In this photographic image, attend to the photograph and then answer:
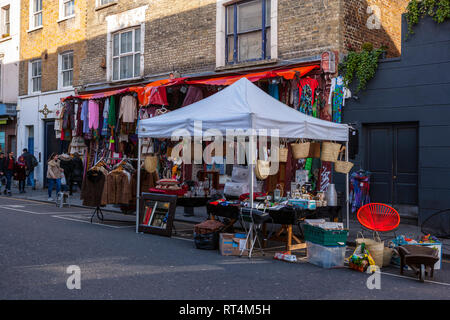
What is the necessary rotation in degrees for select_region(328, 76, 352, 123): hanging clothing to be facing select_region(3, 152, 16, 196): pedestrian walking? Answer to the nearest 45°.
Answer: approximately 90° to its right

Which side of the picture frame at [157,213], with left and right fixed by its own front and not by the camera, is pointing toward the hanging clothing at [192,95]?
back

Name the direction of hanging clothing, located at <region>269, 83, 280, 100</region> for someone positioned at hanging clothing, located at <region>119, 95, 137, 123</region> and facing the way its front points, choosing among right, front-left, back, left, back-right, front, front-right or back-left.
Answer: front-left

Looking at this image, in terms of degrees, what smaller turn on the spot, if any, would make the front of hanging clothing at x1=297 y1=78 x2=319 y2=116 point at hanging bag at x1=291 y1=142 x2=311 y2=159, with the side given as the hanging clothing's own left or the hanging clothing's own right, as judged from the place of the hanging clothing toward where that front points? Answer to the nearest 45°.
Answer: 0° — it already faces it

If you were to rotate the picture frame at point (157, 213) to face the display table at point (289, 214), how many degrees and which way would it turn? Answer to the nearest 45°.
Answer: approximately 45° to its left

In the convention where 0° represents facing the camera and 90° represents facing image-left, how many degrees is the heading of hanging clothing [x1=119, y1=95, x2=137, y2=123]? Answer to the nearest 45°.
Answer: approximately 0°

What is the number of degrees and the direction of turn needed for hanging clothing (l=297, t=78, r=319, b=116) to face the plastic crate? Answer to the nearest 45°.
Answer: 0° — it already faces it

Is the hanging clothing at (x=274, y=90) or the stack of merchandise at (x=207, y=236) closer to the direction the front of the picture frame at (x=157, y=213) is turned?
the stack of merchandise

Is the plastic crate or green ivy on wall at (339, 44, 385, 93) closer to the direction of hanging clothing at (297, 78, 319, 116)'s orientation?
the plastic crate

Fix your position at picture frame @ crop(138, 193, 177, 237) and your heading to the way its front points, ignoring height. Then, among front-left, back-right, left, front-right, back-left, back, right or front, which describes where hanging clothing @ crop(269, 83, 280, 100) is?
back-left

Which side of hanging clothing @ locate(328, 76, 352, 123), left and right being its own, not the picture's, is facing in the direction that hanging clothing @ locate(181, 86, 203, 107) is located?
right
